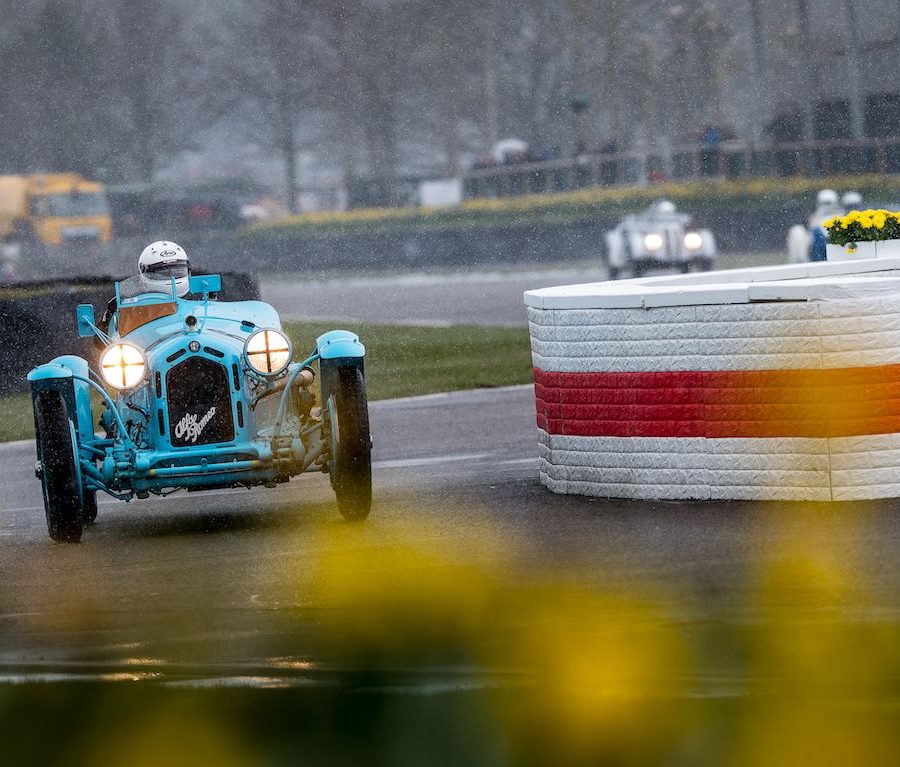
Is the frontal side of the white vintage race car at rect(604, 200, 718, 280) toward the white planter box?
yes

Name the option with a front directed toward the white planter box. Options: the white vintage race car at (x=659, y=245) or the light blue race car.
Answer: the white vintage race car

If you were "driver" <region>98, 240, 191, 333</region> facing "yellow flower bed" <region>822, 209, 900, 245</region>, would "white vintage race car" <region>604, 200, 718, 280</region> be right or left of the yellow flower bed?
left

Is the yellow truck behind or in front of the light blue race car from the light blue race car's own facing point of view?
behind

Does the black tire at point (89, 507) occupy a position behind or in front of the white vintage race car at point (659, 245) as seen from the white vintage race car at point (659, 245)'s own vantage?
in front

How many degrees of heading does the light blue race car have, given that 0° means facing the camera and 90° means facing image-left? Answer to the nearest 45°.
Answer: approximately 0°

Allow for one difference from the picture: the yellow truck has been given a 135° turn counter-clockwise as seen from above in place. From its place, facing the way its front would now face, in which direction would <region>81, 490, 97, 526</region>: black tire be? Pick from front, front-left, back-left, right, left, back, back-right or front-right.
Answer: back

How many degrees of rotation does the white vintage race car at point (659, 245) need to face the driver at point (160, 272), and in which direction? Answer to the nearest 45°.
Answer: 0° — it already faces them

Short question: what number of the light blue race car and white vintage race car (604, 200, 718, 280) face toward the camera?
2

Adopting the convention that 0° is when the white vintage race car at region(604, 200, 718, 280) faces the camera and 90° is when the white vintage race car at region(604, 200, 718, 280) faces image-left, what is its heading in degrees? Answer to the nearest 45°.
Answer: approximately 0°

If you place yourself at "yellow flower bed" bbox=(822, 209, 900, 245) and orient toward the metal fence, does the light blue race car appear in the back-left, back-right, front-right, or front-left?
back-left

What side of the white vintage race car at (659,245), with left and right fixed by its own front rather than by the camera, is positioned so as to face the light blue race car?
front

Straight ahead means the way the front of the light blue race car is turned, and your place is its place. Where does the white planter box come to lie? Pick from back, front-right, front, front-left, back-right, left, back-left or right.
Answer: back-left
